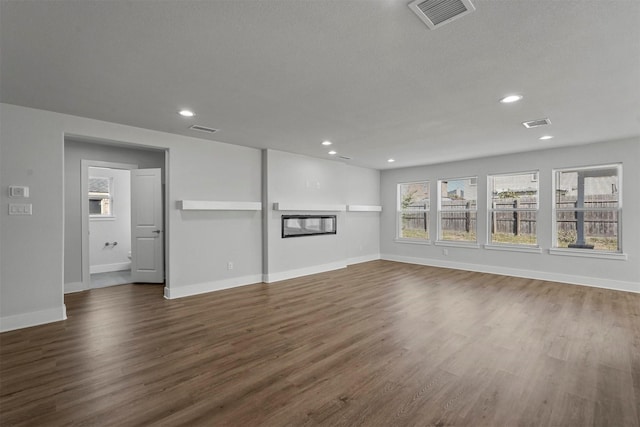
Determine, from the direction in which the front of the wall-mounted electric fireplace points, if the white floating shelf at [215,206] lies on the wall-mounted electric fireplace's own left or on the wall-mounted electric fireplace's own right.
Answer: on the wall-mounted electric fireplace's own right

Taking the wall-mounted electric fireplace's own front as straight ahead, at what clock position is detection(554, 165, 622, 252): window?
The window is roughly at 11 o'clock from the wall-mounted electric fireplace.

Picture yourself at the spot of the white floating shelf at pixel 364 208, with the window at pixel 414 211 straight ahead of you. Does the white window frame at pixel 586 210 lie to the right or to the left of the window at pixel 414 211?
right

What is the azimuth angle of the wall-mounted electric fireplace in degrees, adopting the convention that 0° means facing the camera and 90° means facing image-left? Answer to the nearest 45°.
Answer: approximately 315°

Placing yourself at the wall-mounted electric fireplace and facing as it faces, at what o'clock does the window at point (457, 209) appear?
The window is roughly at 10 o'clock from the wall-mounted electric fireplace.

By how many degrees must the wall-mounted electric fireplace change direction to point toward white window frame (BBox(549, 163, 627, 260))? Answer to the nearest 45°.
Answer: approximately 45° to its left

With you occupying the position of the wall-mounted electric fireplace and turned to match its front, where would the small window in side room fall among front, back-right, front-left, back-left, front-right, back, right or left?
back-right

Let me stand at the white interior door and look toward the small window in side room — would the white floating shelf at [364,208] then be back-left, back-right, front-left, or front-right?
back-right

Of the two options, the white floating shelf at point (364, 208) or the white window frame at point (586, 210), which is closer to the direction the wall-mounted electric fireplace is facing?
the white window frame

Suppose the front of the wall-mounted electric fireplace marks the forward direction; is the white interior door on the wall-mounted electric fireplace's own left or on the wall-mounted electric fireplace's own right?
on the wall-mounted electric fireplace's own right
